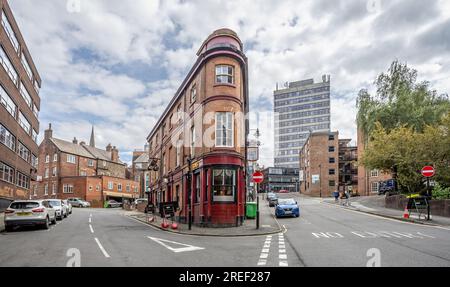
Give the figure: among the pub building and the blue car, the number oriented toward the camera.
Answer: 2

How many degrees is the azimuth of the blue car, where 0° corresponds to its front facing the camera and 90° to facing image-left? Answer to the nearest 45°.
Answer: approximately 0°

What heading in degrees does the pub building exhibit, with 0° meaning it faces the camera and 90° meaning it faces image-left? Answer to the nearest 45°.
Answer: approximately 0°

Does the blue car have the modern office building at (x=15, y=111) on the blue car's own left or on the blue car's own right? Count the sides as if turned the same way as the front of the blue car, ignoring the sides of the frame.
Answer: on the blue car's own right

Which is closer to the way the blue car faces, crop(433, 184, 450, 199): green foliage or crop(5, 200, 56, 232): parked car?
the parked car
